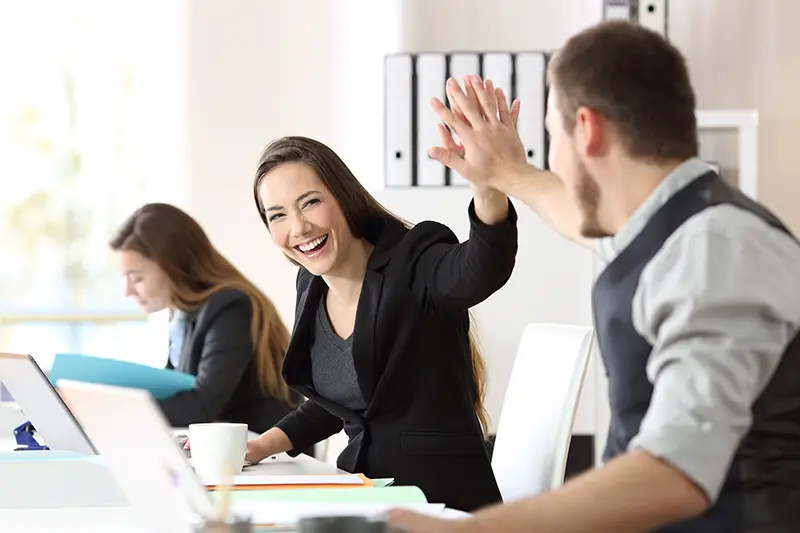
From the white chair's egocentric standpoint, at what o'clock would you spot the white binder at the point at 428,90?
The white binder is roughly at 4 o'clock from the white chair.

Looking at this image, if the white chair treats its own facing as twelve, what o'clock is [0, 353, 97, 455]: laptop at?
The laptop is roughly at 1 o'clock from the white chair.

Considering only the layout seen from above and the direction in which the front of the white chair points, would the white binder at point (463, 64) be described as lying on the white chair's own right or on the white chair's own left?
on the white chair's own right

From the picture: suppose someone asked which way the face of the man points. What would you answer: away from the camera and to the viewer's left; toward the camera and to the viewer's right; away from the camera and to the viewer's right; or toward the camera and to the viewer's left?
away from the camera and to the viewer's left
